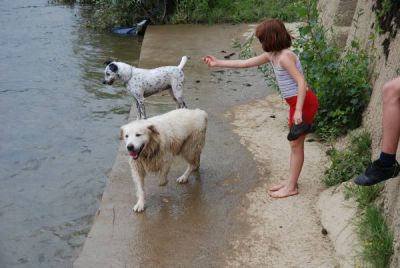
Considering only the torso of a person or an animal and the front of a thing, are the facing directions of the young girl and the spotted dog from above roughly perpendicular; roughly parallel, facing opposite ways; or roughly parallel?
roughly parallel

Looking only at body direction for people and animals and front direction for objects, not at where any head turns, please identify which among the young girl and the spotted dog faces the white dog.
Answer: the young girl

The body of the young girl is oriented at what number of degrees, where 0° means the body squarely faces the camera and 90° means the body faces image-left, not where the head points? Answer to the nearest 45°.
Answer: approximately 90°

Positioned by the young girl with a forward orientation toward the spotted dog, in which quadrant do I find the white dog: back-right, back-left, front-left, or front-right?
front-left

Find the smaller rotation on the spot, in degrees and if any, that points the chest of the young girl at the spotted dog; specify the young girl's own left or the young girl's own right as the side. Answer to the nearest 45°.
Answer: approximately 45° to the young girl's own right

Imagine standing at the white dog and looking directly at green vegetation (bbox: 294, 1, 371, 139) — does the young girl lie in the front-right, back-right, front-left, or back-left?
front-right

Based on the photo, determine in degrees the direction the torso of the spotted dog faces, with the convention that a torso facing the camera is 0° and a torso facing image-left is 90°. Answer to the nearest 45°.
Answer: approximately 90°

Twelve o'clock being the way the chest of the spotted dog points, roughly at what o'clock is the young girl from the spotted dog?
The young girl is roughly at 8 o'clock from the spotted dog.

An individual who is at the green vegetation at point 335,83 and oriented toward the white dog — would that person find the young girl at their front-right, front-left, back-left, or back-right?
front-left

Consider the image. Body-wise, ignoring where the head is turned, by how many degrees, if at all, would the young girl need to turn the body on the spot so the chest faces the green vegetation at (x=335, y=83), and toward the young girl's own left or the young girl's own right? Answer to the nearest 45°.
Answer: approximately 135° to the young girl's own right

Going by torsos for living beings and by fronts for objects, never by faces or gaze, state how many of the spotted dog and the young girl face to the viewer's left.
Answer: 2

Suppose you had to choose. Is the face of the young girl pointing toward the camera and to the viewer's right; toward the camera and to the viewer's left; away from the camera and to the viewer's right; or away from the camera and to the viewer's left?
away from the camera and to the viewer's left

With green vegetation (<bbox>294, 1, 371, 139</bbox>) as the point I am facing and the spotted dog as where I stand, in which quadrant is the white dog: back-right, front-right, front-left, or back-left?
front-right

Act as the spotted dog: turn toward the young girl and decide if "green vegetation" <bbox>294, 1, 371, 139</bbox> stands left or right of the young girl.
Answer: left

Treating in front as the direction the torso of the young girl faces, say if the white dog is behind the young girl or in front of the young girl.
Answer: in front

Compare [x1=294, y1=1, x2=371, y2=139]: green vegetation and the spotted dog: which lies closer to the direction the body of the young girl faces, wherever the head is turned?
the spotted dog
